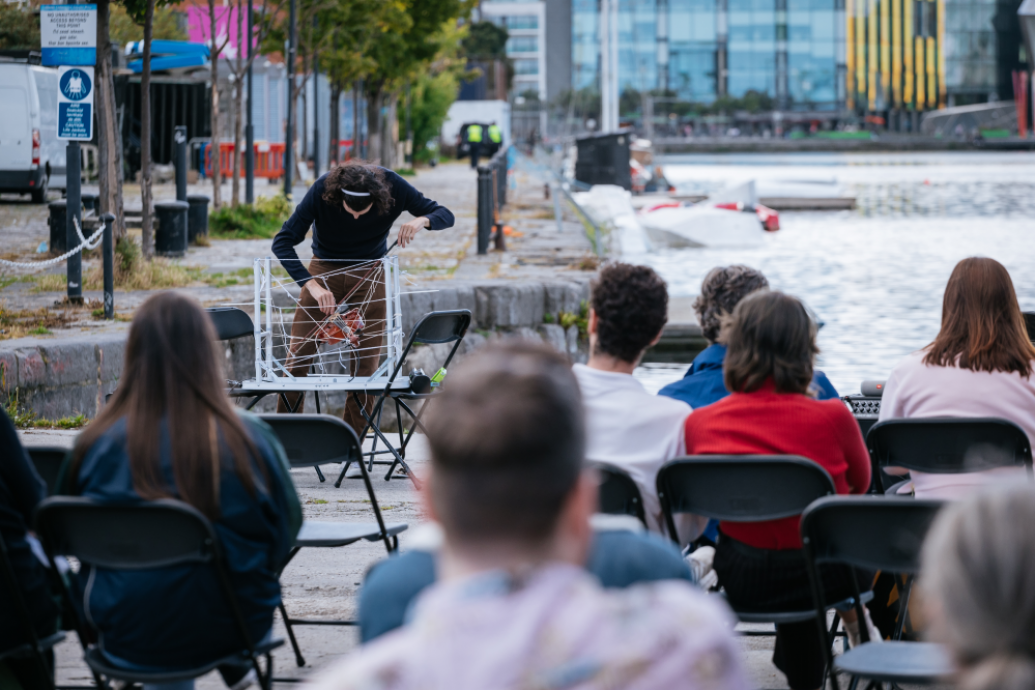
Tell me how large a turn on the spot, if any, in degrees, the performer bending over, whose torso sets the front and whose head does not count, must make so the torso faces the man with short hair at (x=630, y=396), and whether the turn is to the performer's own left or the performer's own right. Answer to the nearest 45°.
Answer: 0° — they already face them

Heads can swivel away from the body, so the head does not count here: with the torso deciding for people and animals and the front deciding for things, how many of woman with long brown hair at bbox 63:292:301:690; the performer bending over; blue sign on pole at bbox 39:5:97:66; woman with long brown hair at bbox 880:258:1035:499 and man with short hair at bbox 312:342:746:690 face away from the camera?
3

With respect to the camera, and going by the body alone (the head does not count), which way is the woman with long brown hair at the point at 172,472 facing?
away from the camera

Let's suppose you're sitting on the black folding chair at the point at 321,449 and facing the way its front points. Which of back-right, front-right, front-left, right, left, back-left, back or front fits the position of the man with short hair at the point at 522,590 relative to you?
back-right

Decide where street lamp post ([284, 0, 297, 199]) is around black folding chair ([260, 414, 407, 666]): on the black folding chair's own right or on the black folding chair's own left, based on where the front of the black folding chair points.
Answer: on the black folding chair's own left

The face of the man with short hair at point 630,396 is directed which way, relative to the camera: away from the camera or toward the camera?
away from the camera

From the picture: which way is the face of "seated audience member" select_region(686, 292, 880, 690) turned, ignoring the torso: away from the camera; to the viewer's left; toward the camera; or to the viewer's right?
away from the camera

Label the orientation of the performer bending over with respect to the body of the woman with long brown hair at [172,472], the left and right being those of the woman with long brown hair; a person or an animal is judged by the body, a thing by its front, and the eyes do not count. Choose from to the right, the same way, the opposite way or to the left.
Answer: the opposite way

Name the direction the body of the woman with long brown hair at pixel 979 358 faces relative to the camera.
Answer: away from the camera

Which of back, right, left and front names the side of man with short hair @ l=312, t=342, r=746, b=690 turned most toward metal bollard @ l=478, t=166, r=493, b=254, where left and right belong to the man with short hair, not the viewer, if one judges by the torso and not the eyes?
front

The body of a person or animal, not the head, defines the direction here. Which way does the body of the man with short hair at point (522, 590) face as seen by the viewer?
away from the camera

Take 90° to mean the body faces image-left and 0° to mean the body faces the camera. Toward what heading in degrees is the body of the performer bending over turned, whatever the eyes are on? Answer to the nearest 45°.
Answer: approximately 0°

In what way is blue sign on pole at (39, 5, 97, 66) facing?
toward the camera

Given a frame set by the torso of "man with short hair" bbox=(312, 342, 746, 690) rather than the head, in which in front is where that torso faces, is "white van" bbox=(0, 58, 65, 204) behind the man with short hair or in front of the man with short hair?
in front
